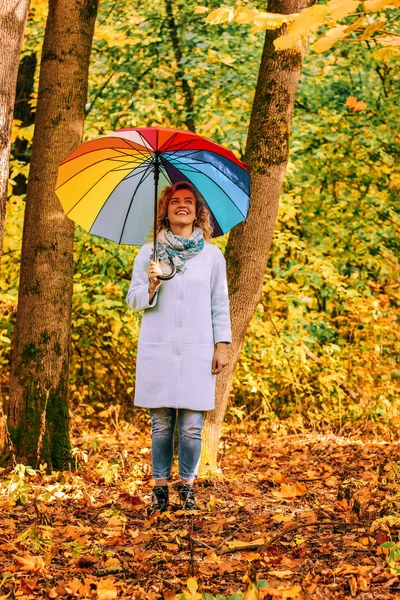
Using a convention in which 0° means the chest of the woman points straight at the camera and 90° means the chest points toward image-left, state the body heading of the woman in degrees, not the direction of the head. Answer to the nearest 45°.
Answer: approximately 0°

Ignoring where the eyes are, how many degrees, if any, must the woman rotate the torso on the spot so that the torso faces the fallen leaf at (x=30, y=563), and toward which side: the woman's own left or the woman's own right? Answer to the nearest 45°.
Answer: approximately 45° to the woman's own right

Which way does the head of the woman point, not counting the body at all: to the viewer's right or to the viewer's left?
to the viewer's right

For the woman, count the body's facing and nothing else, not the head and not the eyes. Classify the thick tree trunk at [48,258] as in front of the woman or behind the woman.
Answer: behind

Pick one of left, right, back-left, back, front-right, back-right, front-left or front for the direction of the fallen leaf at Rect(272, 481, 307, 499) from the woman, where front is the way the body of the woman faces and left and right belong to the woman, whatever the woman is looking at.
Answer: back-left

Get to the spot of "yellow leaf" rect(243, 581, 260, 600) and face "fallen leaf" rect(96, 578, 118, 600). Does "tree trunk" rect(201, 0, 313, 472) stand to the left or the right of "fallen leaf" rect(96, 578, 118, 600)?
right

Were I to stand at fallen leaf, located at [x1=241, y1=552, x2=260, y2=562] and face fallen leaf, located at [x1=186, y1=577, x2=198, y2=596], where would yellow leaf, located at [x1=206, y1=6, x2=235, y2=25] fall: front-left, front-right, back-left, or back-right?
back-right

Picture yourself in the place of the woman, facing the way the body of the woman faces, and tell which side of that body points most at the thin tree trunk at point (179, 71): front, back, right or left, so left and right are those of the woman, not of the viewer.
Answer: back

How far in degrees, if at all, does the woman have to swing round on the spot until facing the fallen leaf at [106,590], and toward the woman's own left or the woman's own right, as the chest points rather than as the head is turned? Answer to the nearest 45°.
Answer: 0° — they already face it
